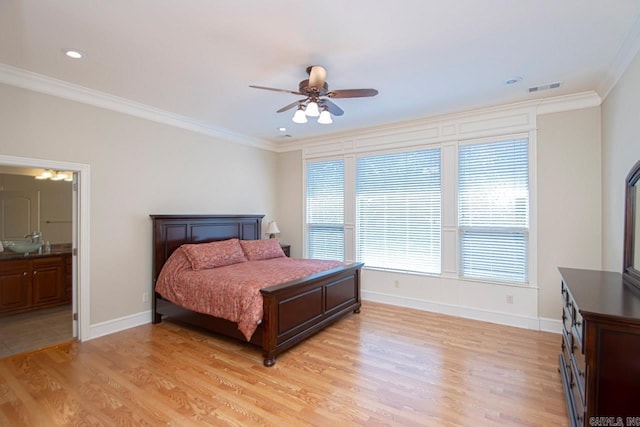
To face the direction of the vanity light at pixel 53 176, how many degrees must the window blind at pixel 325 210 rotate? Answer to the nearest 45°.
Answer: approximately 45° to its right

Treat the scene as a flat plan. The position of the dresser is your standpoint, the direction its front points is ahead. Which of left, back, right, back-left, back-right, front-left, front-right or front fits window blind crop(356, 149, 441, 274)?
front-right

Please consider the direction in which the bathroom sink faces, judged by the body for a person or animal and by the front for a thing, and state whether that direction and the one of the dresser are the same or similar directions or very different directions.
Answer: very different directions

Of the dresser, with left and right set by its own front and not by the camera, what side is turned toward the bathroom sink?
front

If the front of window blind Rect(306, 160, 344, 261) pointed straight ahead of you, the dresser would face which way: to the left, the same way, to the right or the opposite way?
to the right

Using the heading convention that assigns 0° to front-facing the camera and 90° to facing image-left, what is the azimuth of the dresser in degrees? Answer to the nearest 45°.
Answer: approximately 90°

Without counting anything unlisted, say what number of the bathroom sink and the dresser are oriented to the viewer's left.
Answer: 1

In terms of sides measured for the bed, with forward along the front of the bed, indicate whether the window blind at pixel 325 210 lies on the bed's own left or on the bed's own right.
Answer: on the bed's own left

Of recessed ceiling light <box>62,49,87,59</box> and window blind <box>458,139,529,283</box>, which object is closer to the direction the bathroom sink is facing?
the recessed ceiling light
